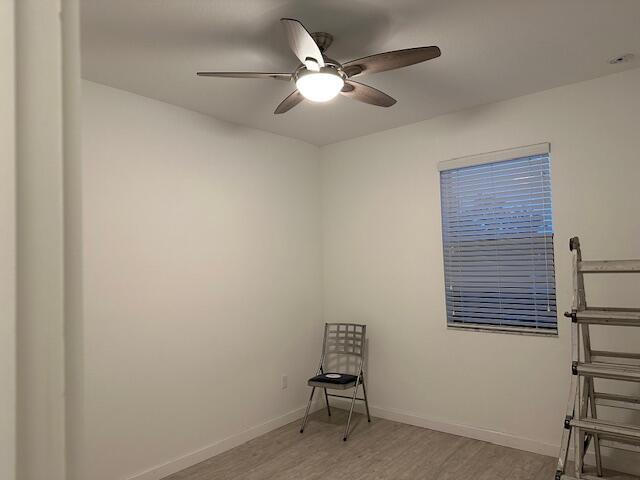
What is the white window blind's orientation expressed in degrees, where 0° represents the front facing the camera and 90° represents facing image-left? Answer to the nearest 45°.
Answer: approximately 45°

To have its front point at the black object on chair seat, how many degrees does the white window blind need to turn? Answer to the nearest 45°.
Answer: approximately 45° to its right

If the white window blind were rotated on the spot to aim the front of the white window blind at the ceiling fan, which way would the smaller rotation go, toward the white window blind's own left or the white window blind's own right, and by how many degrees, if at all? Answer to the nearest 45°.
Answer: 0° — it already faces it

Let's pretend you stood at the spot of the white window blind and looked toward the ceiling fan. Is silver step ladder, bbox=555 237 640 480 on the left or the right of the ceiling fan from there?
left
